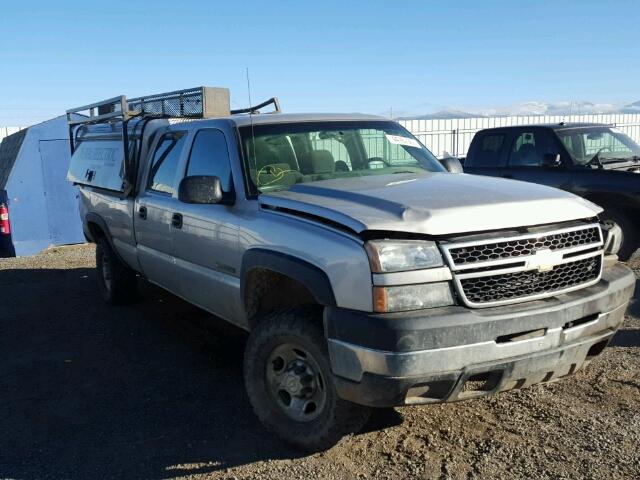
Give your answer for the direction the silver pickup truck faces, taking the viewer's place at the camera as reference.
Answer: facing the viewer and to the right of the viewer

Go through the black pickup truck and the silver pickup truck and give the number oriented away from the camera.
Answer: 0

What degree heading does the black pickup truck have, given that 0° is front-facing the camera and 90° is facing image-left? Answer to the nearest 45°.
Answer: approximately 315°

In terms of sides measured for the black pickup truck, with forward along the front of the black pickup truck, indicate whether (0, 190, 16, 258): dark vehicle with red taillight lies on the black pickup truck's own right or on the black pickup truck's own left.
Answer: on the black pickup truck's own right

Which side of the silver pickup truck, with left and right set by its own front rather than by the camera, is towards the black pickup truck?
left

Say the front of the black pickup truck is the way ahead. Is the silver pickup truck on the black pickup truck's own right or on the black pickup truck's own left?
on the black pickup truck's own right

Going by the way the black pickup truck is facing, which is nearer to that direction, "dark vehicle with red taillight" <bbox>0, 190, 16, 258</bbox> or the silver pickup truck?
the silver pickup truck
